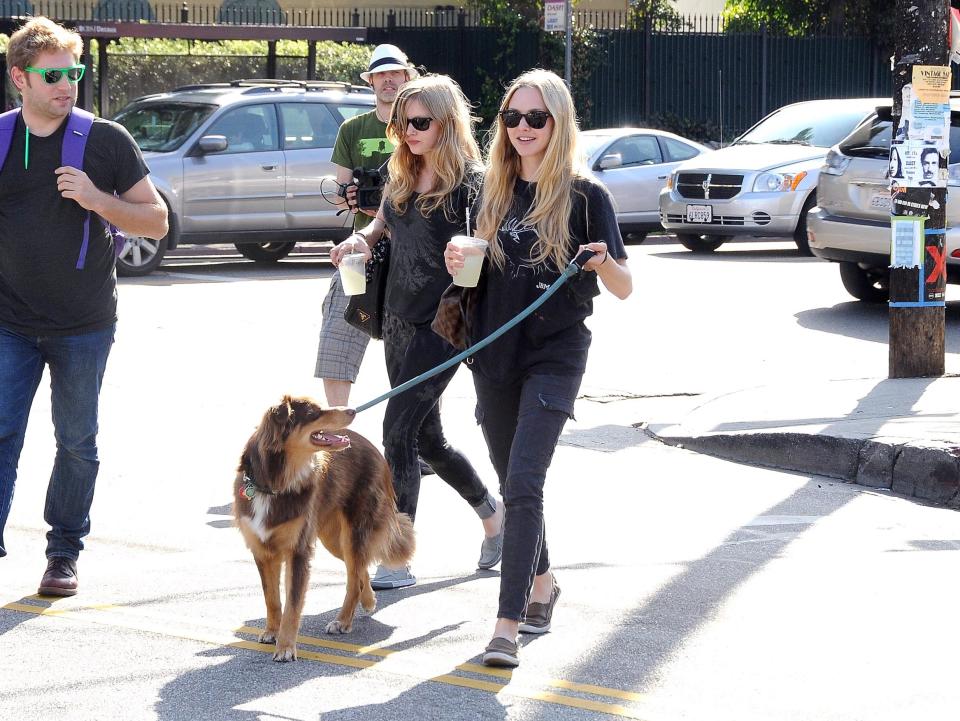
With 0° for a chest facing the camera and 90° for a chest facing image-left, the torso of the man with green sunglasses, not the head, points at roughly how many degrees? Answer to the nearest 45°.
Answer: approximately 0°

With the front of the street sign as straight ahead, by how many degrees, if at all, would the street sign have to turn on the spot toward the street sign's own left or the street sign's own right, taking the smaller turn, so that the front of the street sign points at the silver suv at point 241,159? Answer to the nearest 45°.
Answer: approximately 45° to the street sign's own right

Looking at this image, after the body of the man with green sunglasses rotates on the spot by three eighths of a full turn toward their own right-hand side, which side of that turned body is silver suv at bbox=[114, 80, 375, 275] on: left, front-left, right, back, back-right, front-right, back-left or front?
front-right

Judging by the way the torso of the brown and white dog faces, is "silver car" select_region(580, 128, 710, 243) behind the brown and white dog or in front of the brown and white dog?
behind

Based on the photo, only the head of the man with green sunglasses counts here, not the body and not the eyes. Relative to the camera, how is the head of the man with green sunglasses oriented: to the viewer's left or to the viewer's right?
to the viewer's right

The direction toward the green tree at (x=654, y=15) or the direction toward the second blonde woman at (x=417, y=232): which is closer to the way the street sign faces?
the second blonde woman

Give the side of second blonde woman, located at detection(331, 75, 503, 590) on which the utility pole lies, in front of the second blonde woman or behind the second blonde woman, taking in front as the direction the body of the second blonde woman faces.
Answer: behind

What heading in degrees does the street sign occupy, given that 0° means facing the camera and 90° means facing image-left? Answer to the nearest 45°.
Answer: approximately 0°

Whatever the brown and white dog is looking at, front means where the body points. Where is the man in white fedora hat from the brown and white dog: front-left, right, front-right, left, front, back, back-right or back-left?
back-right

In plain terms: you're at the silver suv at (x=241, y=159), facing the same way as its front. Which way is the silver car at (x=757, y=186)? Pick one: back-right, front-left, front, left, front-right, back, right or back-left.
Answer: back-left

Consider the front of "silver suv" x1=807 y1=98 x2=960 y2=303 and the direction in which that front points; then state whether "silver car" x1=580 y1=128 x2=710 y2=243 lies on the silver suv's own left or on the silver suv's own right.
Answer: on the silver suv's own left

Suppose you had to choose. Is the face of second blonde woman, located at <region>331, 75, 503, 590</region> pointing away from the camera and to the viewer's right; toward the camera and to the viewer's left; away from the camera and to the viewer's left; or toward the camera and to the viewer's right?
toward the camera and to the viewer's left
